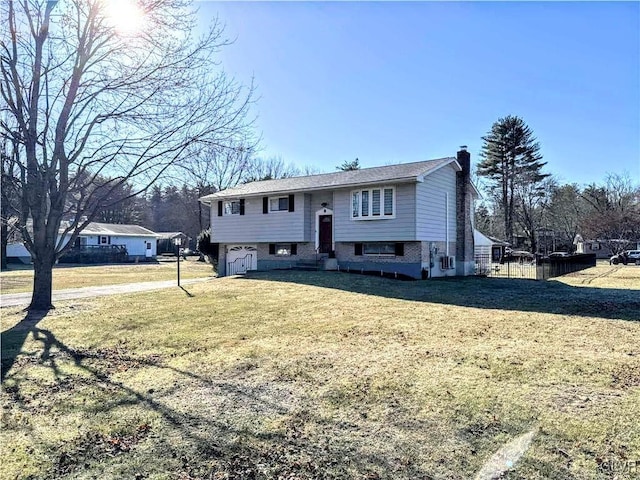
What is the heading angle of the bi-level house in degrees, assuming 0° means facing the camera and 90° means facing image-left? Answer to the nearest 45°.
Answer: approximately 45°

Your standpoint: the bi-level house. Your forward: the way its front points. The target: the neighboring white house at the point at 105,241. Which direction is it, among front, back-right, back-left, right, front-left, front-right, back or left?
right

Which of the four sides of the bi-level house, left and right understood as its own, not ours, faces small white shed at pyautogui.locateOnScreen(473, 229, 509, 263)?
back

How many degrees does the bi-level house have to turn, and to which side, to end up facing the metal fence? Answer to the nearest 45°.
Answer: approximately 135° to its left
